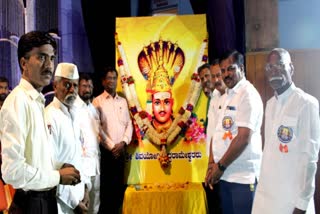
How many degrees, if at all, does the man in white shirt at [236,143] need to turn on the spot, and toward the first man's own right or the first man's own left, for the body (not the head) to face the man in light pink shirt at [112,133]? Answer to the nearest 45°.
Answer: approximately 90° to the first man's own right

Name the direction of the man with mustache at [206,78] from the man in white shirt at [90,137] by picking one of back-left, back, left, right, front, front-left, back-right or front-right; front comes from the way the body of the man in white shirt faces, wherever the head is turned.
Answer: front-left

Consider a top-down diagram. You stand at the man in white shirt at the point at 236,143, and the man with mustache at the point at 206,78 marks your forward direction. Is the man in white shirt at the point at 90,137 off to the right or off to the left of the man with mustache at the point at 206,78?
left

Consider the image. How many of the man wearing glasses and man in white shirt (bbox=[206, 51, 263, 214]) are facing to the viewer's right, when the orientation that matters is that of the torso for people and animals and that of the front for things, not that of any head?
0

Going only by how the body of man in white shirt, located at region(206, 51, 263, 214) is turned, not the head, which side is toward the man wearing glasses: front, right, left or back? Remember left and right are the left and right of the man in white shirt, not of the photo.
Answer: left

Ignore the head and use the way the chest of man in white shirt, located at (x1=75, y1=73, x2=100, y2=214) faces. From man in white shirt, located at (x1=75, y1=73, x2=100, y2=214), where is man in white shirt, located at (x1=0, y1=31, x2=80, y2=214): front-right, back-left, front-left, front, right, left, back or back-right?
front-right

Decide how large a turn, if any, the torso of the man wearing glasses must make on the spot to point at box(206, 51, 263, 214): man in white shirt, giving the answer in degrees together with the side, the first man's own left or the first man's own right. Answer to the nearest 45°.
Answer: approximately 90° to the first man's own right

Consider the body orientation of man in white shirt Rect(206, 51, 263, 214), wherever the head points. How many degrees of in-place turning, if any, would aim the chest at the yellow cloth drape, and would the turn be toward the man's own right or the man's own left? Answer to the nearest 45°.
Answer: approximately 90° to the man's own right
